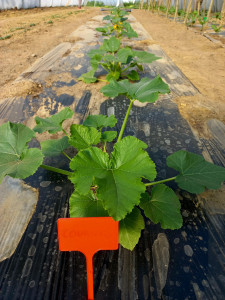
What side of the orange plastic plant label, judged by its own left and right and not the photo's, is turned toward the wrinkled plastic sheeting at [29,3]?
back

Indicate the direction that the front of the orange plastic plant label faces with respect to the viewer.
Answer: facing the viewer

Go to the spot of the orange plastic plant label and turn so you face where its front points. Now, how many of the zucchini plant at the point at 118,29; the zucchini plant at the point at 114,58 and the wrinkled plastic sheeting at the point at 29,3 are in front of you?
0

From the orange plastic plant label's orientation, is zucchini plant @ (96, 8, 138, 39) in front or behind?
behind

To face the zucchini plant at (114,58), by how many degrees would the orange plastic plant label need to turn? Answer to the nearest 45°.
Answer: approximately 180°
